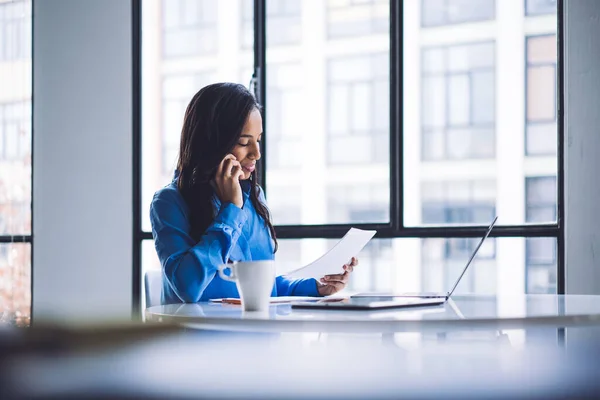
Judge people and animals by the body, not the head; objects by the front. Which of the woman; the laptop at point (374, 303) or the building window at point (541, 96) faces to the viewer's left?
the laptop

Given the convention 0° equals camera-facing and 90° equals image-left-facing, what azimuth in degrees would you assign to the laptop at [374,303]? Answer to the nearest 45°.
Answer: approximately 90°

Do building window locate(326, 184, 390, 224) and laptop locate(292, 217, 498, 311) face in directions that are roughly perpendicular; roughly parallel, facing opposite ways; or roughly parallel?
roughly perpendicular

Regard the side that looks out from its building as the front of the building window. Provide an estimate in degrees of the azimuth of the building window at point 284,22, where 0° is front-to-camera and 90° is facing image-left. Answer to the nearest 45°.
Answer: approximately 0°

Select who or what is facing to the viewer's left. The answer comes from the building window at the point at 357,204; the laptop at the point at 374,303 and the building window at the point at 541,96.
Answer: the laptop

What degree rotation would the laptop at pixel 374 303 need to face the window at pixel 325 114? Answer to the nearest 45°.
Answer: approximately 90° to its right

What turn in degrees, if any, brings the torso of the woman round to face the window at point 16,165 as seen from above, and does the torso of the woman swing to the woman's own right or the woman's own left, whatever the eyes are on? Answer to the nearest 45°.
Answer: approximately 180°

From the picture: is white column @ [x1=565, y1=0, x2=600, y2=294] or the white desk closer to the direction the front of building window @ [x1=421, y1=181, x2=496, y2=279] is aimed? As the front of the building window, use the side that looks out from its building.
the white desk

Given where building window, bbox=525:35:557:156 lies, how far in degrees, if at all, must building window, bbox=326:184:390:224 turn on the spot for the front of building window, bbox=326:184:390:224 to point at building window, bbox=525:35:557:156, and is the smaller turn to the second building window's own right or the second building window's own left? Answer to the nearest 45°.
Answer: approximately 90° to the second building window's own left
